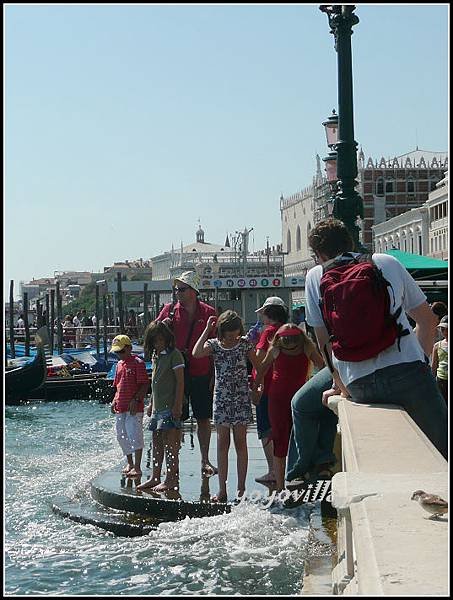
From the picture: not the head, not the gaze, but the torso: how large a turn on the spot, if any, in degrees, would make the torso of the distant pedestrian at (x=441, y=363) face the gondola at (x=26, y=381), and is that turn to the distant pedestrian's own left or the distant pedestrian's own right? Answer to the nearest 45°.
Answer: approximately 135° to the distant pedestrian's own right

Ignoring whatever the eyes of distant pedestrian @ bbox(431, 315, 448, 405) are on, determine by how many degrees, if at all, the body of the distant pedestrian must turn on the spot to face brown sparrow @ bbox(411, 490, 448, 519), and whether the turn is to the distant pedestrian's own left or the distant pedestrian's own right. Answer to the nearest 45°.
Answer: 0° — they already face it

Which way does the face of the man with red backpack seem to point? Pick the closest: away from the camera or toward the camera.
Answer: away from the camera

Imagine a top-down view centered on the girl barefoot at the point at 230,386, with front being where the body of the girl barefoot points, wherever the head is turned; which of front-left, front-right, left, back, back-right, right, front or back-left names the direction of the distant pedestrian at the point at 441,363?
back-left
